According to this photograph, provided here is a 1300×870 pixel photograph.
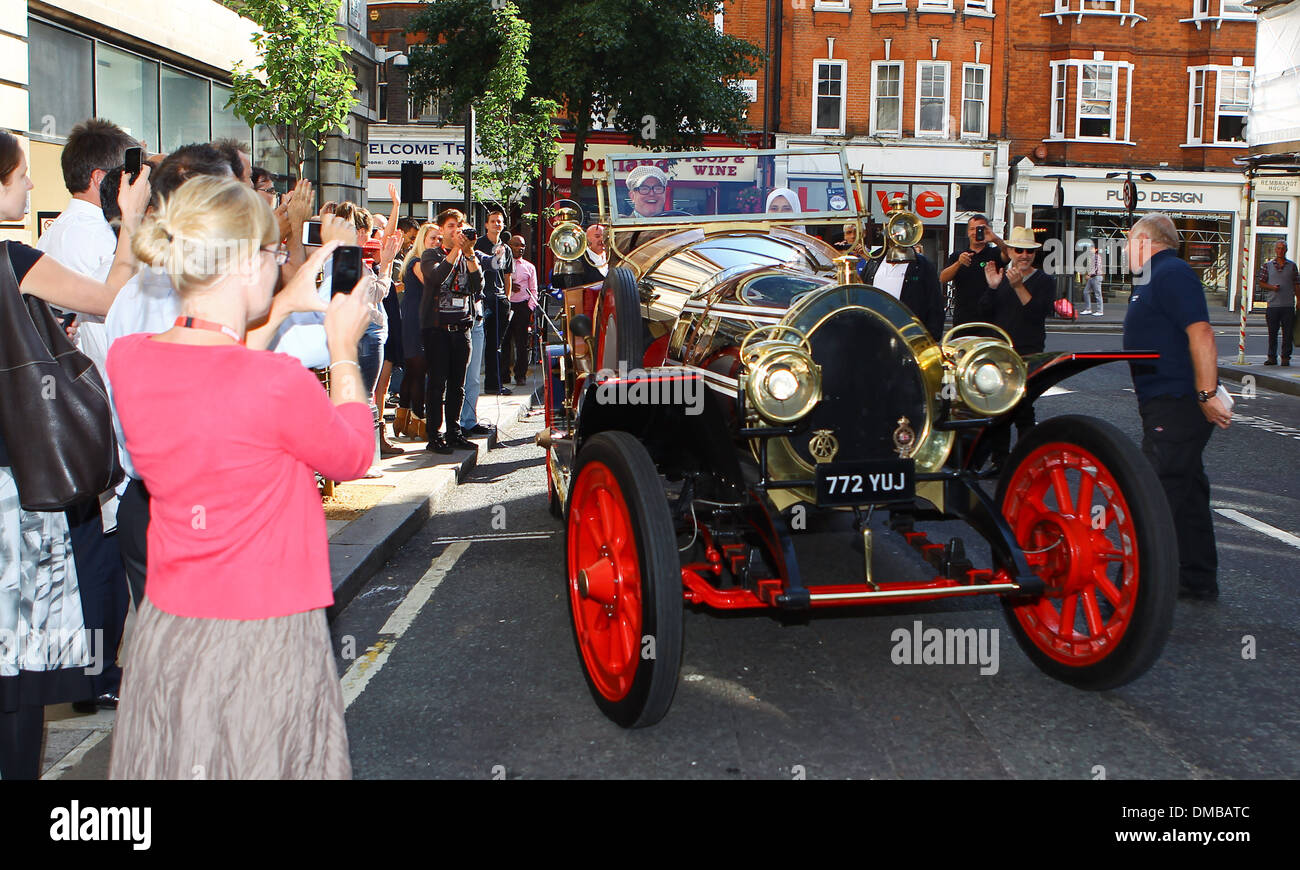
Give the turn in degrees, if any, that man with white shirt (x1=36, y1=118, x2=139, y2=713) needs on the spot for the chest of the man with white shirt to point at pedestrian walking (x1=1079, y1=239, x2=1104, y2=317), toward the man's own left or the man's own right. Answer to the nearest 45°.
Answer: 0° — they already face them

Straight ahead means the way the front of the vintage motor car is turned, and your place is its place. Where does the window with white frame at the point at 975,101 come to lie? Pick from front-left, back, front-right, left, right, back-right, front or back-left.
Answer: back-left

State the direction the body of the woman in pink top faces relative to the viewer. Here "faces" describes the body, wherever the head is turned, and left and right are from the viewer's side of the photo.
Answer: facing away from the viewer and to the right of the viewer

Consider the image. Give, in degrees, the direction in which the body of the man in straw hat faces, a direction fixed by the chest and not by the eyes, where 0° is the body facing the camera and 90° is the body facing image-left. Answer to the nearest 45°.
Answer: approximately 45°

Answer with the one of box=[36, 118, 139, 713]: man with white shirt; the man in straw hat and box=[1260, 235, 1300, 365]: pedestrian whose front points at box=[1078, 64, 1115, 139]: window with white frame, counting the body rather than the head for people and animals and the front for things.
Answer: the man with white shirt

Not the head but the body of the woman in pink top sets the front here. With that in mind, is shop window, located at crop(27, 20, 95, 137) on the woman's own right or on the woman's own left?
on the woman's own left

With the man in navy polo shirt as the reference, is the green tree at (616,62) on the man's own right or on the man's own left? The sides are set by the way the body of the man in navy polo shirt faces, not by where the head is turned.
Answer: on the man's own right

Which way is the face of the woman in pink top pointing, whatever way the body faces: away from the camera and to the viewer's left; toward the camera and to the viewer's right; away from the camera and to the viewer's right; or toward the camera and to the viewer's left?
away from the camera and to the viewer's right

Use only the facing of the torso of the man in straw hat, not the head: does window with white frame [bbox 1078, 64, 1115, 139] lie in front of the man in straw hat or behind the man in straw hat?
behind

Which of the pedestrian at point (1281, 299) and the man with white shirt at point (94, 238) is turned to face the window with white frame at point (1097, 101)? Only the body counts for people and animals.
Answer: the man with white shirt

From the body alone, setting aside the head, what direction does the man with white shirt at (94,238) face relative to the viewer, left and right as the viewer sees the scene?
facing away from the viewer and to the right of the viewer

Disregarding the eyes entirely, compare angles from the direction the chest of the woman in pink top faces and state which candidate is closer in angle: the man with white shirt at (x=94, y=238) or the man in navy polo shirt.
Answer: the man in navy polo shirt

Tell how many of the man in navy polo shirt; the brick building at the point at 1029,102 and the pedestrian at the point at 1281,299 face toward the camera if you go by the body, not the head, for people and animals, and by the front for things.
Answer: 2

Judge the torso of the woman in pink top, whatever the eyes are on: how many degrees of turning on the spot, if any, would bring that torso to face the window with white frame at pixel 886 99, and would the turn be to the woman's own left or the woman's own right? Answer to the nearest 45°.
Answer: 0° — they already face it

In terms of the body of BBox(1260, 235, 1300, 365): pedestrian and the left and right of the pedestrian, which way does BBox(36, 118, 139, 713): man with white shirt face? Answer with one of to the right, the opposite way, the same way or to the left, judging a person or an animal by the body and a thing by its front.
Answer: the opposite way
